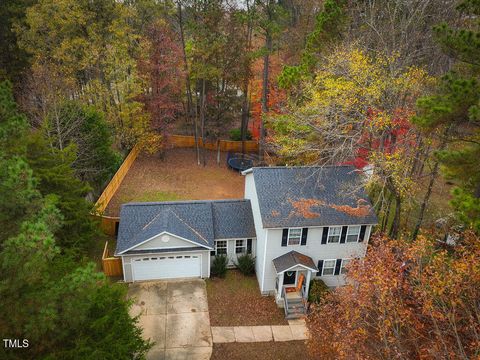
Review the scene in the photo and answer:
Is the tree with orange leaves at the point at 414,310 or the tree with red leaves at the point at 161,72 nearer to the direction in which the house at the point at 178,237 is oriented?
the tree with orange leaves

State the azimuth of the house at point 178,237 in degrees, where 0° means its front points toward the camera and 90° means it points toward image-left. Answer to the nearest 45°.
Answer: approximately 0°

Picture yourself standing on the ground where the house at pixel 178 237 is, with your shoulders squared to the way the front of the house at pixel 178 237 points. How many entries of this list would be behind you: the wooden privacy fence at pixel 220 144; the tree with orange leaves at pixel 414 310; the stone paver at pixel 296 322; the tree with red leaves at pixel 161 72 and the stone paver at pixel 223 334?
2

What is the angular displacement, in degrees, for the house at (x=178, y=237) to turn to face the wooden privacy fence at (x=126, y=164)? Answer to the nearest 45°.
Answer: approximately 180°

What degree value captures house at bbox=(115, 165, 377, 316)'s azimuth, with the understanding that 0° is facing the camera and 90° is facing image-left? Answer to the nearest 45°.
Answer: approximately 0°

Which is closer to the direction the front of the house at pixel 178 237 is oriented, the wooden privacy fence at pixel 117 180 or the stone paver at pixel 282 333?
the stone paver

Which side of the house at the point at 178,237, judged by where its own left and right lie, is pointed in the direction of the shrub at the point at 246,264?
left

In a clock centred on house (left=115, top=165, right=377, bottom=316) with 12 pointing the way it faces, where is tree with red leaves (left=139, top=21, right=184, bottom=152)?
The tree with red leaves is roughly at 5 o'clock from the house.

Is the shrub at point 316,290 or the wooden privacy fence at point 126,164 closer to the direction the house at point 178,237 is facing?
the shrub
